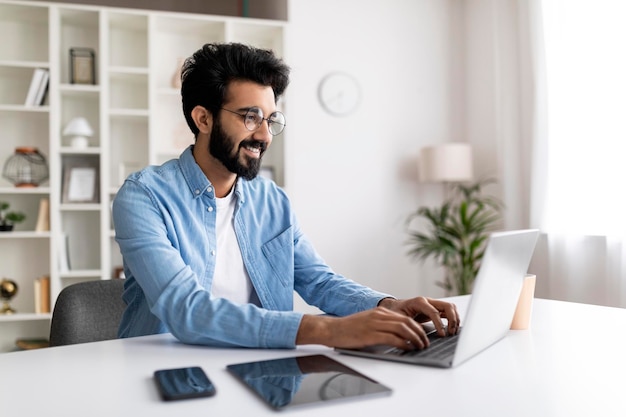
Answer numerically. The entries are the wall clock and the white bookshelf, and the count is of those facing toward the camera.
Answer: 2

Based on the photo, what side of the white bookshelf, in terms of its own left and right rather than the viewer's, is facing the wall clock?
left

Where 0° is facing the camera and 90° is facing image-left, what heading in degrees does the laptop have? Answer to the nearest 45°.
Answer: approximately 135°

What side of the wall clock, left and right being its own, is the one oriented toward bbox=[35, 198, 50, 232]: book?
right

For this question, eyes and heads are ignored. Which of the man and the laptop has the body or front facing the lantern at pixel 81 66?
the laptop

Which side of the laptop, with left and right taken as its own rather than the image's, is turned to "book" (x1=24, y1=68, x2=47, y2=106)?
front

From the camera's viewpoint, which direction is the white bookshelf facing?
toward the camera

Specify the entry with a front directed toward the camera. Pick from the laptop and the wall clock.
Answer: the wall clock

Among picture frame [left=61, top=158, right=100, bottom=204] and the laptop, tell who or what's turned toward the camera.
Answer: the picture frame

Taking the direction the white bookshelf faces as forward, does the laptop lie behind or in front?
in front

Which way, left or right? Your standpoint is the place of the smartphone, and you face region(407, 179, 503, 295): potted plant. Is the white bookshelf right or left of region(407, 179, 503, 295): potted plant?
left

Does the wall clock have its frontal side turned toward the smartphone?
yes

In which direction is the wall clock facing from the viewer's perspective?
toward the camera
